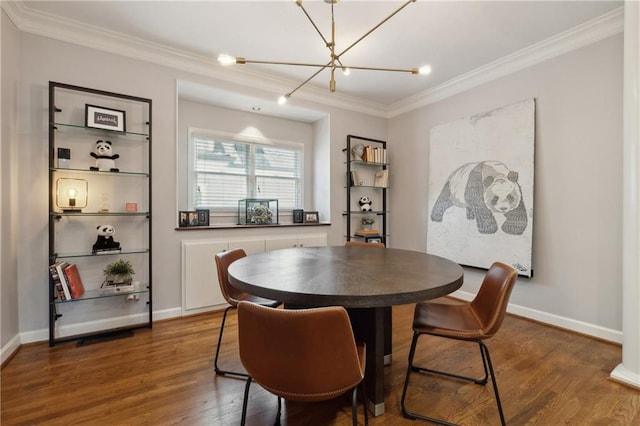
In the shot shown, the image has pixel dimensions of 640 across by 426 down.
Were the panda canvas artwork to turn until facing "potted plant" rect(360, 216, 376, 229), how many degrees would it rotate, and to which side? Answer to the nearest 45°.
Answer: approximately 45° to its right

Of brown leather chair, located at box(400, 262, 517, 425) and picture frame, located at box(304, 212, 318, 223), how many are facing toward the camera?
1

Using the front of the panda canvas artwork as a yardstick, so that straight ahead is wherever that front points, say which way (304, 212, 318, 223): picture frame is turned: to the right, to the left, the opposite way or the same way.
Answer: to the left

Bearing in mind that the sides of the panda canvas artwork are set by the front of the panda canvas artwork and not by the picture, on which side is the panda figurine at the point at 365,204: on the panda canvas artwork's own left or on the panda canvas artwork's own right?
on the panda canvas artwork's own right

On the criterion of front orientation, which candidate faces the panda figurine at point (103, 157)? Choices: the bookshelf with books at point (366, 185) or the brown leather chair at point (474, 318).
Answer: the brown leather chair

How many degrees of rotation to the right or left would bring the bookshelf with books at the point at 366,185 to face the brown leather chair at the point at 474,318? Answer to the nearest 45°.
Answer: approximately 45° to its right

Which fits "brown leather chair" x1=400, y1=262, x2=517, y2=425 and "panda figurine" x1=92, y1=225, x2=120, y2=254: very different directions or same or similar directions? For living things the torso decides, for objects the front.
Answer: very different directions

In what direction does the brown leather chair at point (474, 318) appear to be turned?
to the viewer's left

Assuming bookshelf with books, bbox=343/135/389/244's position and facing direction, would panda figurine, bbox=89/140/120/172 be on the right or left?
on its right

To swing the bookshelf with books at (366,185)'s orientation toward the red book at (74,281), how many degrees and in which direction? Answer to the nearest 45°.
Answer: approximately 90° to its right

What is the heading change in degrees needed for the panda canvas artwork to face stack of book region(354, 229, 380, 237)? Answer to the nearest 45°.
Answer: approximately 45° to its right

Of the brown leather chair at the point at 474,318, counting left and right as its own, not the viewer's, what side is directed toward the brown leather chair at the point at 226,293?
front

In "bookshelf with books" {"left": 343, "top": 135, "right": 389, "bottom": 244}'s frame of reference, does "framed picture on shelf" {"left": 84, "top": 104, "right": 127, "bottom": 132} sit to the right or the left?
on its right

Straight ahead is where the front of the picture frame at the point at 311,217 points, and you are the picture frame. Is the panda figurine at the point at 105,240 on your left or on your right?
on your right

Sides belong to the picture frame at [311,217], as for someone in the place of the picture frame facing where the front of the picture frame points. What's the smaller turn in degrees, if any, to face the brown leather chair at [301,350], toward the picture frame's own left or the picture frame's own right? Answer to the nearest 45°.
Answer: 0° — it already faces it

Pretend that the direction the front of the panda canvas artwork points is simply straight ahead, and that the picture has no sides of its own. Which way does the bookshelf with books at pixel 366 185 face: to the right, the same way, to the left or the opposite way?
to the left

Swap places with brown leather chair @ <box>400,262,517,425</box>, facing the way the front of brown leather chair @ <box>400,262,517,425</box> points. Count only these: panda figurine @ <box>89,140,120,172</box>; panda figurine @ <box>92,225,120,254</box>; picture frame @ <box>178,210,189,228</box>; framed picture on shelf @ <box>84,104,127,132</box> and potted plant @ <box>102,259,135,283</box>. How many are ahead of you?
5

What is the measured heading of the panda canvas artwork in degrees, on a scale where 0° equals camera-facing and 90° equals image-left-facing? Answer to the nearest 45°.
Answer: approximately 45°

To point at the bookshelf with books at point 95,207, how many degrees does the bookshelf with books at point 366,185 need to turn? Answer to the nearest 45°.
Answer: approximately 90° to its right

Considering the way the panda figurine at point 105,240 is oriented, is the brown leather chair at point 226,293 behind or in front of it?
in front
